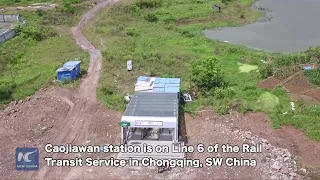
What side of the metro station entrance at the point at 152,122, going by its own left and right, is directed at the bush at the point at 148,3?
back

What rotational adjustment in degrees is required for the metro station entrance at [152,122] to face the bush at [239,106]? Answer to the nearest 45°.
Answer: approximately 135° to its left

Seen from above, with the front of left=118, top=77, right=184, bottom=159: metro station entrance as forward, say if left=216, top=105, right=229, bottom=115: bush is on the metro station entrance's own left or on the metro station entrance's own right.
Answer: on the metro station entrance's own left

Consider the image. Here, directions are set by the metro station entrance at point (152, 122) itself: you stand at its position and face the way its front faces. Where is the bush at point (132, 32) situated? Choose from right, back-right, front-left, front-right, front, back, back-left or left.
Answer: back

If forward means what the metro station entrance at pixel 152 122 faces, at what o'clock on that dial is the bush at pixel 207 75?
The bush is roughly at 7 o'clock from the metro station entrance.

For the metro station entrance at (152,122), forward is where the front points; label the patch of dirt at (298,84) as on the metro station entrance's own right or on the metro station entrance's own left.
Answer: on the metro station entrance's own left

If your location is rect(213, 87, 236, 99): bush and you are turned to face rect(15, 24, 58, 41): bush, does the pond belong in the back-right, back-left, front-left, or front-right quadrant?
front-right

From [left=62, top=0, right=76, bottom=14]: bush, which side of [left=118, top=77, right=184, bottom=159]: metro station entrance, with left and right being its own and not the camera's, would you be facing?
back

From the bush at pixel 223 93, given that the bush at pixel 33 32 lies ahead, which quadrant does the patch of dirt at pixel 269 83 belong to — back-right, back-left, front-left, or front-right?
back-right

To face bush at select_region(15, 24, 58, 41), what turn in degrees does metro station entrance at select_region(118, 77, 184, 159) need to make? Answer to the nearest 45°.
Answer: approximately 135° to its right

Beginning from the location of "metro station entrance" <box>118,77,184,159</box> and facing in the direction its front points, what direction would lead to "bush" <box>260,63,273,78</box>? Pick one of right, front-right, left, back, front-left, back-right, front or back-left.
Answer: back-left

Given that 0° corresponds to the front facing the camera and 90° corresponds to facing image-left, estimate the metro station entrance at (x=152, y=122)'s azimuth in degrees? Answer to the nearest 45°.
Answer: approximately 0°

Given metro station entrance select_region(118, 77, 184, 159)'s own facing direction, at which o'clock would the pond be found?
The pond is roughly at 7 o'clock from the metro station entrance.

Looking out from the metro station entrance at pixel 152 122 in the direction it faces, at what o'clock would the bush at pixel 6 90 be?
The bush is roughly at 4 o'clock from the metro station entrance.

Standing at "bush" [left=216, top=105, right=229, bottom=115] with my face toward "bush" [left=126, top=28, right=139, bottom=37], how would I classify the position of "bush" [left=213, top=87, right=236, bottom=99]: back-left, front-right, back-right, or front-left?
front-right

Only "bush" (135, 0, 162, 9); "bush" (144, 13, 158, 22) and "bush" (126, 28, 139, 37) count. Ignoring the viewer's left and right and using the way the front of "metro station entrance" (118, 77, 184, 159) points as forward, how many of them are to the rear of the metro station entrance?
3

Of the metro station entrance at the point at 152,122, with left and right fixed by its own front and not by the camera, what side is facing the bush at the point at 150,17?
back
